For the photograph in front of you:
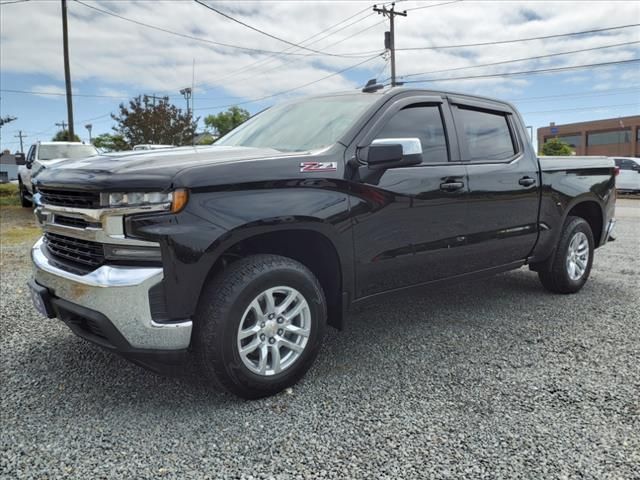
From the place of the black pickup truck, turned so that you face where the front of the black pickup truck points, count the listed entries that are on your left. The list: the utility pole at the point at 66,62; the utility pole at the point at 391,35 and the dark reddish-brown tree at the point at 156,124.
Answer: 0

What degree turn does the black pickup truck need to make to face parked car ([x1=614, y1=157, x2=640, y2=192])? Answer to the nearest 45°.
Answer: approximately 180°

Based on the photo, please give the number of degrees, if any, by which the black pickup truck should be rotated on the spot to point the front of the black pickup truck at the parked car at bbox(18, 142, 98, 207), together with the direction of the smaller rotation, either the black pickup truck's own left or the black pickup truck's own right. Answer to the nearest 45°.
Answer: approximately 90° to the black pickup truck's own right

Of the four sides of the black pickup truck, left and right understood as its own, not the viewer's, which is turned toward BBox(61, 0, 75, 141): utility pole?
right

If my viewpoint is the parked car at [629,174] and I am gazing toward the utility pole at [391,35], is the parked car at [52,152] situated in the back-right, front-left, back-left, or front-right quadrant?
front-left

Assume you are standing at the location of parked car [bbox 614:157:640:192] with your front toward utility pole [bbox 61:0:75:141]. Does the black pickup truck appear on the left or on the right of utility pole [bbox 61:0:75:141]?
left

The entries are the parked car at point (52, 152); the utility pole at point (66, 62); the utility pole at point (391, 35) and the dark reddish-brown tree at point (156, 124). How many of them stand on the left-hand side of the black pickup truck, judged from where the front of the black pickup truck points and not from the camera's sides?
0

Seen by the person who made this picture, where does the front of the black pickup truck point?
facing the viewer and to the left of the viewer

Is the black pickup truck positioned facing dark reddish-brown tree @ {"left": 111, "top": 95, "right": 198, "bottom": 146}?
no

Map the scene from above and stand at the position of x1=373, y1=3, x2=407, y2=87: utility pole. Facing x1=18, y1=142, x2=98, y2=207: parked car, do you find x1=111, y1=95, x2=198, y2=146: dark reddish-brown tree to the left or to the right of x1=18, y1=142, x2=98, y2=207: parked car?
right

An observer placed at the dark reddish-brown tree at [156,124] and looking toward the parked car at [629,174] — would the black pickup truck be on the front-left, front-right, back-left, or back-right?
front-right

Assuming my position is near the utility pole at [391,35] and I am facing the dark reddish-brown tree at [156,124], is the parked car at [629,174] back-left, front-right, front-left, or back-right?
back-left
